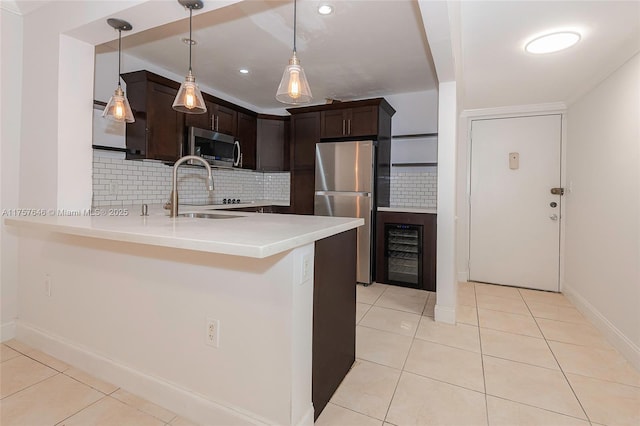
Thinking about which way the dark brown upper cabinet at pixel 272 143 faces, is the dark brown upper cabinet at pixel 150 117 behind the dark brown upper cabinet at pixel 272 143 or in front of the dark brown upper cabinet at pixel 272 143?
in front

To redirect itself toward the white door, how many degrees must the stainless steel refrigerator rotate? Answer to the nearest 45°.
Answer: approximately 90° to its left

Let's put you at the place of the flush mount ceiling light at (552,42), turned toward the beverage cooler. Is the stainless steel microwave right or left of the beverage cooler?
left

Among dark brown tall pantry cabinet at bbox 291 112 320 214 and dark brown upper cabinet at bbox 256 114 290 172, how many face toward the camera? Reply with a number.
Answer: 2

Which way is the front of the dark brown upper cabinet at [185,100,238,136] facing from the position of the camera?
facing the viewer and to the right of the viewer

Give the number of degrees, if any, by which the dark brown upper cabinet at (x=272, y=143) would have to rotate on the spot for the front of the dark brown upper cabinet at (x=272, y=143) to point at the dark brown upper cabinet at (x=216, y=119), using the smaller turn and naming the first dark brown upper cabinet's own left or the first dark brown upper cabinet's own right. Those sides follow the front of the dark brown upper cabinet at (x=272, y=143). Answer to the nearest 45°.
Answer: approximately 45° to the first dark brown upper cabinet's own right

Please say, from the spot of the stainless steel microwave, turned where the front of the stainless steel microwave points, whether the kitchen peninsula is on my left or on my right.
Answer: on my right

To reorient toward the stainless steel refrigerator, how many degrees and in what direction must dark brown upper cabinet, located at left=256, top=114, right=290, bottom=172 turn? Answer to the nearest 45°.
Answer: approximately 45° to its left

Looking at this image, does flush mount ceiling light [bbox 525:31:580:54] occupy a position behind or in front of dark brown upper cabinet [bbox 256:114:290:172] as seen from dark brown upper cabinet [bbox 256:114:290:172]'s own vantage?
in front

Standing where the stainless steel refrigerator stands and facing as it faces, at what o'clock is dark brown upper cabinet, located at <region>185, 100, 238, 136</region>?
The dark brown upper cabinet is roughly at 3 o'clock from the stainless steel refrigerator.

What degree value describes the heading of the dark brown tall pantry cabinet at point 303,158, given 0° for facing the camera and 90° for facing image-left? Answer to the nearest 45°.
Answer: approximately 0°

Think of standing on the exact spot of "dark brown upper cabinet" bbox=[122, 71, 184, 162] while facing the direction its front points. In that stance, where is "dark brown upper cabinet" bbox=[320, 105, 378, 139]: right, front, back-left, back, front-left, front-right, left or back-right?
front-left

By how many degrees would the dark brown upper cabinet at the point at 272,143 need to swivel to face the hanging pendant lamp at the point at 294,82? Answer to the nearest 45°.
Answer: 0° — it already faces it
